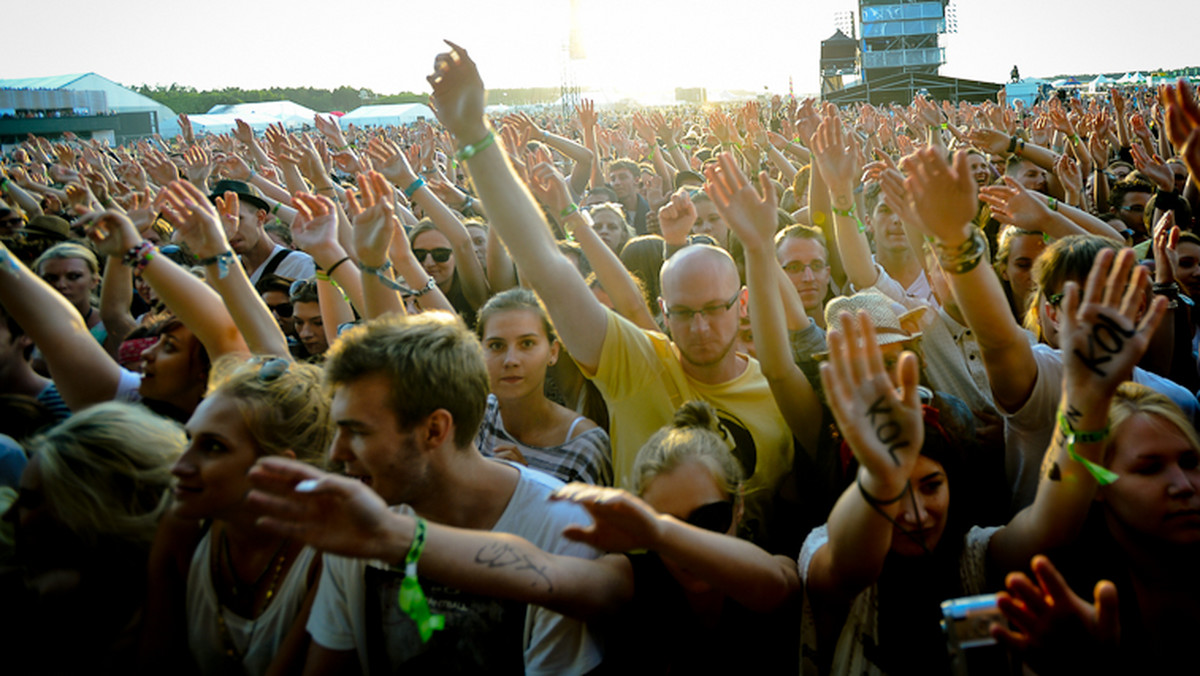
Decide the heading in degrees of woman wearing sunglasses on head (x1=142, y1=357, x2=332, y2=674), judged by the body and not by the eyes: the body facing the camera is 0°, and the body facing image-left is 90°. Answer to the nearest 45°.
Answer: approximately 45°

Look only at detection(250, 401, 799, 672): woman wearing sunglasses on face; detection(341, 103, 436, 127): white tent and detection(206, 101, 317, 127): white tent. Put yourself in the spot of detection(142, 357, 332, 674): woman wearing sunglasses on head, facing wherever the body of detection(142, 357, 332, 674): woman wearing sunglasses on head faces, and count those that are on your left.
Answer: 1

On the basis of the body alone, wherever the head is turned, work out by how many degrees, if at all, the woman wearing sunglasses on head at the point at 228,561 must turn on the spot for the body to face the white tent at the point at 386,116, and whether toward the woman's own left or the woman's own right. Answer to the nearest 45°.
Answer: approximately 135° to the woman's own right

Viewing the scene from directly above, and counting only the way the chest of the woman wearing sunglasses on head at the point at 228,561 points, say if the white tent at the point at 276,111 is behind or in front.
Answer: behind

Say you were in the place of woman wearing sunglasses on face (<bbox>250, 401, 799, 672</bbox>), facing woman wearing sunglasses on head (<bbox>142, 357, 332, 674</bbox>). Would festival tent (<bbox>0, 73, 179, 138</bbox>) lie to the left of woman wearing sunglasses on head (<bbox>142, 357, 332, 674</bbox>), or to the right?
right

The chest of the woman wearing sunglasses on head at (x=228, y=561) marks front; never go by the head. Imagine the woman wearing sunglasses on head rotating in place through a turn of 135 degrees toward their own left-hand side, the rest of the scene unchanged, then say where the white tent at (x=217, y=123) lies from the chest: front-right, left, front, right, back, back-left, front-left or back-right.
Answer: left

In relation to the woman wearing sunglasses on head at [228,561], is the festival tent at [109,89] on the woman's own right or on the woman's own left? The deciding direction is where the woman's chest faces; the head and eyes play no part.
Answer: on the woman's own right

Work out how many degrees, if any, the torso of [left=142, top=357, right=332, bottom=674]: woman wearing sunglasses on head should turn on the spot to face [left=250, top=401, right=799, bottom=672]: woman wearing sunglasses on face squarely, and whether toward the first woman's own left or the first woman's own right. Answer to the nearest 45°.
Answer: approximately 90° to the first woman's own left
